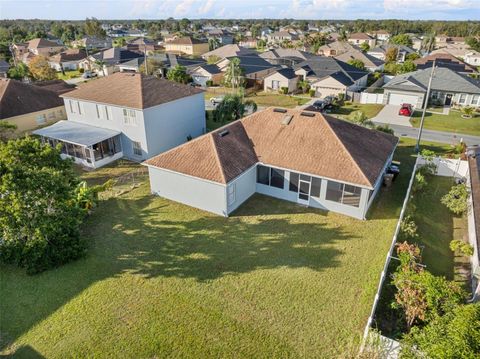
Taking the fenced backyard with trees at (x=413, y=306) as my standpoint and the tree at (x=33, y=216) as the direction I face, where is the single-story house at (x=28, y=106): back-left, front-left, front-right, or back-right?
front-right

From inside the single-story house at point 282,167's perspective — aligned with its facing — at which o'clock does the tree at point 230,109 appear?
The tree is roughly at 10 o'clock from the single-story house.

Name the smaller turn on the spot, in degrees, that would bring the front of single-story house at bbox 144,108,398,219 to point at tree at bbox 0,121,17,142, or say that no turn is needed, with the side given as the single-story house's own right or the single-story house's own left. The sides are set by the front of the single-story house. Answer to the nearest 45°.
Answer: approximately 135° to the single-story house's own left

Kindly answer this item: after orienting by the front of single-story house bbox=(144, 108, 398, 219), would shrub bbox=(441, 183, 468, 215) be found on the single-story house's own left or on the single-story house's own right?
on the single-story house's own right

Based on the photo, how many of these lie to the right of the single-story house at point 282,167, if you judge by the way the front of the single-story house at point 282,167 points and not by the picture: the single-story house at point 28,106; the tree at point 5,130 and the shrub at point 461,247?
1

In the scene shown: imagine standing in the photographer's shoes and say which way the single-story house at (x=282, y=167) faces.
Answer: facing away from the viewer and to the right of the viewer

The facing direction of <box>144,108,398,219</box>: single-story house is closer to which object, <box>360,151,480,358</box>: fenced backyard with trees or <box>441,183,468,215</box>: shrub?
the shrub

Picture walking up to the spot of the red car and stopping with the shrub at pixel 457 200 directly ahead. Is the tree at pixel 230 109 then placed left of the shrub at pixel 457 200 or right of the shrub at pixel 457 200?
right

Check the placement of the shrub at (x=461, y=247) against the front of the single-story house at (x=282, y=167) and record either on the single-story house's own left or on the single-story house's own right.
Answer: on the single-story house's own right

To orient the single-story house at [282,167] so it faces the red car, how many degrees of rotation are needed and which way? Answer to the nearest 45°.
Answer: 0° — it already faces it

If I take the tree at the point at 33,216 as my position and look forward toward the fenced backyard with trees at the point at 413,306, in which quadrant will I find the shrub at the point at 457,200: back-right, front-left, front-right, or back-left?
front-left

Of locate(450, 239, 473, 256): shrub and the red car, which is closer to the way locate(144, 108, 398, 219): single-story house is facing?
the red car

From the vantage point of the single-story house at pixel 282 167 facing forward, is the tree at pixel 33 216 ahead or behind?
behind

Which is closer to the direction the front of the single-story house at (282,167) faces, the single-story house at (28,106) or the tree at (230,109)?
the tree

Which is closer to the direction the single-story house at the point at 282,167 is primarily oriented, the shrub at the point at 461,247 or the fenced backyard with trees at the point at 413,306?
the shrub

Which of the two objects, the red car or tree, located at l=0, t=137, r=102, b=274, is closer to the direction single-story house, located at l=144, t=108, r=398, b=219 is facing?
the red car
